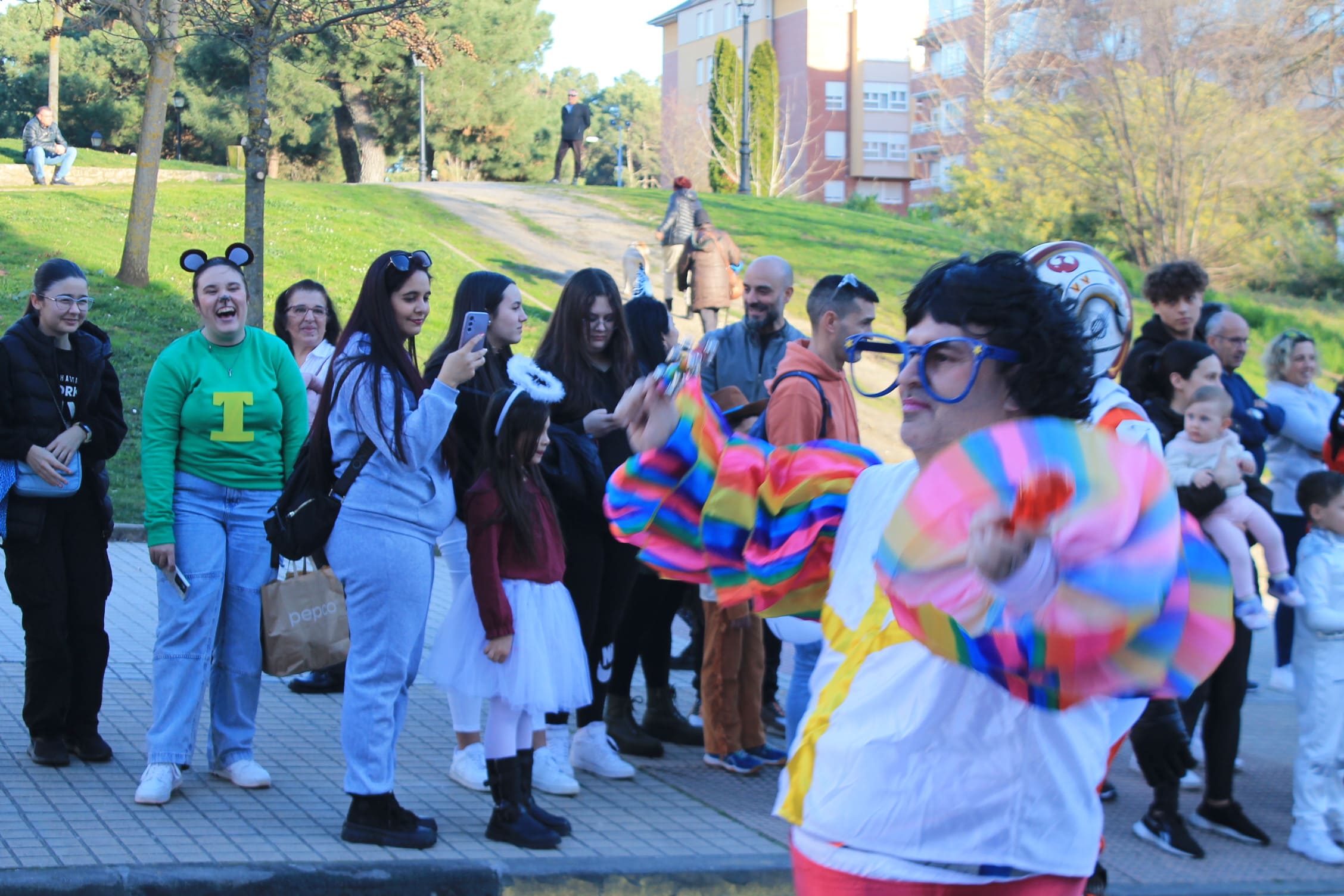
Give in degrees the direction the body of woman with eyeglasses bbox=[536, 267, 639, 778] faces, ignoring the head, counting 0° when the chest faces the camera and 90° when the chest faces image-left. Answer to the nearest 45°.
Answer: approximately 315°

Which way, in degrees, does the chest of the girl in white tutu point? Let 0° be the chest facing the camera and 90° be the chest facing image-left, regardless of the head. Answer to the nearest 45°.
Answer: approximately 270°

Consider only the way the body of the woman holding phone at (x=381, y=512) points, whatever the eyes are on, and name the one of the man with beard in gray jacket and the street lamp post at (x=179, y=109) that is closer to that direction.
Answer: the man with beard in gray jacket

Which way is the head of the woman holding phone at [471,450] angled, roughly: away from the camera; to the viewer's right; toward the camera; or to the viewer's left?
to the viewer's right

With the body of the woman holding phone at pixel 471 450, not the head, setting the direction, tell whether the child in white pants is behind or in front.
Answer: in front

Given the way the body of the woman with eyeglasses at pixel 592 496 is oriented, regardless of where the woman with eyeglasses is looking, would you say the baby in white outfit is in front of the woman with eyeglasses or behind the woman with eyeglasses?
in front

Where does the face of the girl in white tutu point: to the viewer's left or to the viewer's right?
to the viewer's right

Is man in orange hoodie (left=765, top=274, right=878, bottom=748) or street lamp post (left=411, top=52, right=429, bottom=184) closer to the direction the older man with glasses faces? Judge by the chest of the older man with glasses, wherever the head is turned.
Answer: the man in orange hoodie
